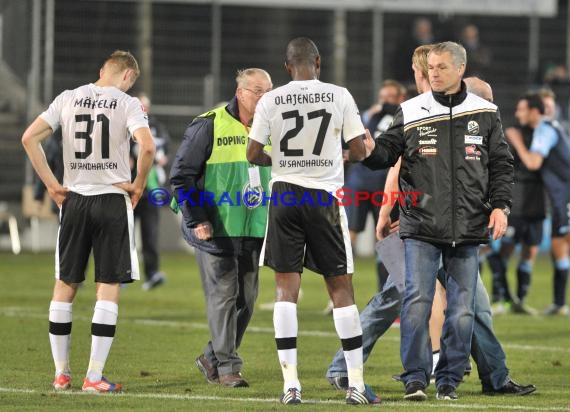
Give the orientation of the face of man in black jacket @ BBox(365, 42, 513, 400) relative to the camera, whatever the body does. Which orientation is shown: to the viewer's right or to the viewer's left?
to the viewer's left

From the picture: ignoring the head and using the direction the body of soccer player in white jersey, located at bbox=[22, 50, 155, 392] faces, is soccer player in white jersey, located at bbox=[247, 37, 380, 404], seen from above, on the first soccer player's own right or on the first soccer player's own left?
on the first soccer player's own right

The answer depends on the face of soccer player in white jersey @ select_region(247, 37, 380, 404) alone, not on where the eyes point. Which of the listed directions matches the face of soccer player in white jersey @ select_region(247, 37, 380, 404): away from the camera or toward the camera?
away from the camera

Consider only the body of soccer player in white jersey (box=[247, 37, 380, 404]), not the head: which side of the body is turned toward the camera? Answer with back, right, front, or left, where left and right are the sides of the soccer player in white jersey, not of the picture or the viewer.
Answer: back

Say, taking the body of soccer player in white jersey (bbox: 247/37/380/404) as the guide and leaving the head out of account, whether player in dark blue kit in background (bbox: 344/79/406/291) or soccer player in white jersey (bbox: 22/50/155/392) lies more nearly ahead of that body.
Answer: the player in dark blue kit in background

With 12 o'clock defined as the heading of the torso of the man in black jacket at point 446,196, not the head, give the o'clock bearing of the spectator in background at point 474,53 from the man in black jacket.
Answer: The spectator in background is roughly at 6 o'clock from the man in black jacket.

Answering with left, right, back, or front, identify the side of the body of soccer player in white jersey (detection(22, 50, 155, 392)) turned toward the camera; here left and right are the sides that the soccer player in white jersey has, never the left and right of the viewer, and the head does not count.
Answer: back
